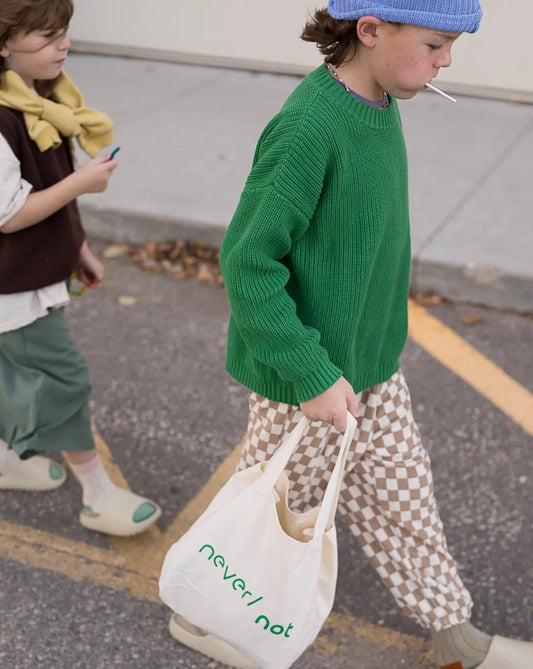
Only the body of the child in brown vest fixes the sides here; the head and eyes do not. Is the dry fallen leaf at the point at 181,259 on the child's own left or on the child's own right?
on the child's own left

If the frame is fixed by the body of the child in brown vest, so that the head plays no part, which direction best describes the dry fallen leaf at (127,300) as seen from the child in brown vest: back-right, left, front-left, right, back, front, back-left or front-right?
left

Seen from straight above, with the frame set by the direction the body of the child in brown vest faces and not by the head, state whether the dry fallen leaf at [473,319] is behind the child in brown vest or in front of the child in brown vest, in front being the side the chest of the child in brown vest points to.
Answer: in front

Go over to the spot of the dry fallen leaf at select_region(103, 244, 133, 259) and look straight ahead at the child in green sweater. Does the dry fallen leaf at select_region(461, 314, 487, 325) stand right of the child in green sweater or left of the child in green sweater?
left

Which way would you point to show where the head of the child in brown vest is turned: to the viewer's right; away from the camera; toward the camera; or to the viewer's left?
to the viewer's right

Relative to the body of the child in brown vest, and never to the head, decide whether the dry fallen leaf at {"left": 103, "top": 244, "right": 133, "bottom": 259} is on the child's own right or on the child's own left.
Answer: on the child's own left

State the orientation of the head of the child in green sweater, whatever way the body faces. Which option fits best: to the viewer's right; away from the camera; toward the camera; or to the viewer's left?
to the viewer's right

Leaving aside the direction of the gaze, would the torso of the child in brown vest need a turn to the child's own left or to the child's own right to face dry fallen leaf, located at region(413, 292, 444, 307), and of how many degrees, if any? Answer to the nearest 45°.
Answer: approximately 45° to the child's own left

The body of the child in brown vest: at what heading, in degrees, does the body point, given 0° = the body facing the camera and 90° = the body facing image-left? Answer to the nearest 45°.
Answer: approximately 270°
